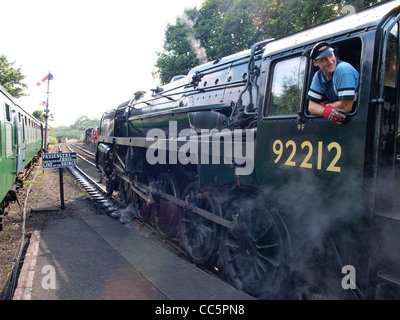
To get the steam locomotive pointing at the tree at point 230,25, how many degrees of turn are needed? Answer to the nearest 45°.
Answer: approximately 45° to its right

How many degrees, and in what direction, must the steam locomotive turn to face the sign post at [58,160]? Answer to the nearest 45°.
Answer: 0° — it already faces it

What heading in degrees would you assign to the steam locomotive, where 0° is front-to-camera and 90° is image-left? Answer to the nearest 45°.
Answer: approximately 135°
